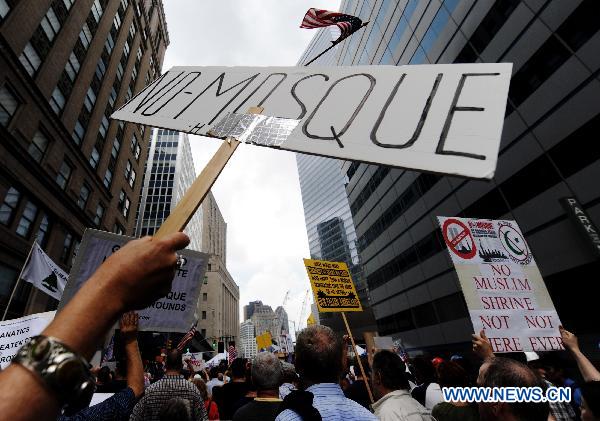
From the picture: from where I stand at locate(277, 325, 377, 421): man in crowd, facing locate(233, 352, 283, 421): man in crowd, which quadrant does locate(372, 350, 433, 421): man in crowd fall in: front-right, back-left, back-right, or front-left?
front-right

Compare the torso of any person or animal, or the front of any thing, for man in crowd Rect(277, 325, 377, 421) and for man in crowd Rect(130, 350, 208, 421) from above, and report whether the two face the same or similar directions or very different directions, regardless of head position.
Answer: same or similar directions

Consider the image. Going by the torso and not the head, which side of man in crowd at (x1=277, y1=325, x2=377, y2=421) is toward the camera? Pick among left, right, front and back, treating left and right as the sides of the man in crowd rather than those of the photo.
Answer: back

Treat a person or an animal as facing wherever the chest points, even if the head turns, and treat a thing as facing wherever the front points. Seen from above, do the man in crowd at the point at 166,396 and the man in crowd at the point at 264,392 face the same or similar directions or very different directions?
same or similar directions

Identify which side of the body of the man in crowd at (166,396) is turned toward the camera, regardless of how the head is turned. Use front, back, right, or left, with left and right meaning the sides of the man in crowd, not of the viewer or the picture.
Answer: back

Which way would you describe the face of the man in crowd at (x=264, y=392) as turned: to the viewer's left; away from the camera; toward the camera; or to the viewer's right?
away from the camera

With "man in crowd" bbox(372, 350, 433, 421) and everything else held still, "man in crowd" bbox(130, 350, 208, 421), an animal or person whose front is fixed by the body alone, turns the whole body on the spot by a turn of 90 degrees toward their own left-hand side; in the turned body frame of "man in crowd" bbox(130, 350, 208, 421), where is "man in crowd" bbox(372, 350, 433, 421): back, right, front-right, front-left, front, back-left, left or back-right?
back-left

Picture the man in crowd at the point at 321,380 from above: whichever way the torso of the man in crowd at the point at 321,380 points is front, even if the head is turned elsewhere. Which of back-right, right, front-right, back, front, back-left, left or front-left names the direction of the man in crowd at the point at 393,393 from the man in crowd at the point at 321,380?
front-right

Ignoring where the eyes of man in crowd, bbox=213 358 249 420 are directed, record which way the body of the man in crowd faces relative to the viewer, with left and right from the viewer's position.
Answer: facing away from the viewer

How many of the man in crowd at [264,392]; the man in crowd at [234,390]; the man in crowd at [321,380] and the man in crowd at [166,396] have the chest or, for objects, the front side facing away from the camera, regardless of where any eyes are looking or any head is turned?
4

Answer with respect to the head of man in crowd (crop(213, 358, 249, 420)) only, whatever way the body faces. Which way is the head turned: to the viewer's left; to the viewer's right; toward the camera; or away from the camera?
away from the camera

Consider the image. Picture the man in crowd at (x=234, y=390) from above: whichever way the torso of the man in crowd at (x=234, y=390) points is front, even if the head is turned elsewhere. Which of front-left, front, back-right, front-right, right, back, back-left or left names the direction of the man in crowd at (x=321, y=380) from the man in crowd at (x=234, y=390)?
back

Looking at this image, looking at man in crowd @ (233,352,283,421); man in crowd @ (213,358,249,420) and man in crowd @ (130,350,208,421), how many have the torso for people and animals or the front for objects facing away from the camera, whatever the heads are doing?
3

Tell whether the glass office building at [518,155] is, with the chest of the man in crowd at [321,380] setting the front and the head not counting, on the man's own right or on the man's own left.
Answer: on the man's own right

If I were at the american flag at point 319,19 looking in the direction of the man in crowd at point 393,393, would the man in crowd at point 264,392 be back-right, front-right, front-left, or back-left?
front-right

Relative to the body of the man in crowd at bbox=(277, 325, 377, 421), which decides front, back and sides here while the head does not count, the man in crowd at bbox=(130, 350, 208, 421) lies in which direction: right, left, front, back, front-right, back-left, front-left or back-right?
front-left

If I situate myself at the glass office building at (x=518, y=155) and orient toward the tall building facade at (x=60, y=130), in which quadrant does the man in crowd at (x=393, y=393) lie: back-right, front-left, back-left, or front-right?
front-left

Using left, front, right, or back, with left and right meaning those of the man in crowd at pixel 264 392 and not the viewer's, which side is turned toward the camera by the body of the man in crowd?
back

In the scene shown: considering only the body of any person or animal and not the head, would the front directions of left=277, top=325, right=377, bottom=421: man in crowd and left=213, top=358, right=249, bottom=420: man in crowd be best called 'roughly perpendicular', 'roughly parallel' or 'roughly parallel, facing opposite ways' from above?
roughly parallel
